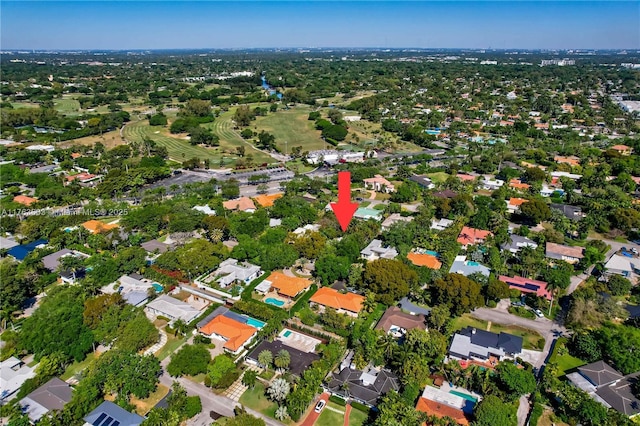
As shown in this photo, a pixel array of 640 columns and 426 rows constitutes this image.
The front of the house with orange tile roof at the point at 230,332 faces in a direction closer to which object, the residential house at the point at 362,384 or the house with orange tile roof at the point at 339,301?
the residential house

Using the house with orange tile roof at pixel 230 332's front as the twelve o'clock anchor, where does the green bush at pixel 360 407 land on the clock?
The green bush is roughly at 9 o'clock from the house with orange tile roof.

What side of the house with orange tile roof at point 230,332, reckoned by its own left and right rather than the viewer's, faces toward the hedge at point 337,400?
left

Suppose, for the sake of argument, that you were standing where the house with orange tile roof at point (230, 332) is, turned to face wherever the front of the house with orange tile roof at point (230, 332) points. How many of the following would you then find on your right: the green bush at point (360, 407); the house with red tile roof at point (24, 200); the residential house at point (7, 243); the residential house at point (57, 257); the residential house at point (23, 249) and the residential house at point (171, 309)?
5

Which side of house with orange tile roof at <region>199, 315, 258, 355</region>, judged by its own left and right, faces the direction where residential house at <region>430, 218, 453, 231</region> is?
back

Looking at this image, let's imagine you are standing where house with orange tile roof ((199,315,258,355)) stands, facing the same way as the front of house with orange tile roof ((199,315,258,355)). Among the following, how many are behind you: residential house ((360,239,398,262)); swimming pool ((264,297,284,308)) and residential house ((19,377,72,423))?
2

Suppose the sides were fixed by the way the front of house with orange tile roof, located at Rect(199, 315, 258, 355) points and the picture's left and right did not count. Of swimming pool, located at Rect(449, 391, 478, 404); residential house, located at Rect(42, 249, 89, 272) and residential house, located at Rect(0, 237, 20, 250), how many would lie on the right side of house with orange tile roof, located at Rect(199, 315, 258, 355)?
2

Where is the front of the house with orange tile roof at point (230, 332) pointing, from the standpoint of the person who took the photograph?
facing the viewer and to the left of the viewer

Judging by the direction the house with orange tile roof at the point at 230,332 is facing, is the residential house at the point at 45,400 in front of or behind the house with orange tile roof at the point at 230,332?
in front

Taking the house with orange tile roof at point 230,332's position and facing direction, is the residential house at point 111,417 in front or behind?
in front

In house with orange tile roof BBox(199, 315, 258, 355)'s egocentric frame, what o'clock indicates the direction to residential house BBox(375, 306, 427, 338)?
The residential house is roughly at 8 o'clock from the house with orange tile roof.

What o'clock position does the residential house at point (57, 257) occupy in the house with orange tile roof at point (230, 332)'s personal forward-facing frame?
The residential house is roughly at 3 o'clock from the house with orange tile roof.

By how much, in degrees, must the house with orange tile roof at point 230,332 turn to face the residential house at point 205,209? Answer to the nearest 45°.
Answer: approximately 135° to its right

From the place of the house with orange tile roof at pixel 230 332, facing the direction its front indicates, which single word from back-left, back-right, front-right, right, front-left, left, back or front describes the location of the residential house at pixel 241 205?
back-right

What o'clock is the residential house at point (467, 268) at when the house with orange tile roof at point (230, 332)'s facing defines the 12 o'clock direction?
The residential house is roughly at 7 o'clock from the house with orange tile roof.

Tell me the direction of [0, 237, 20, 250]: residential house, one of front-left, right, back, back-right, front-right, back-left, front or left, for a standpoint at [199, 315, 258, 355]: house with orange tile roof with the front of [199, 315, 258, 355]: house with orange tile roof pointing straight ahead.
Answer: right

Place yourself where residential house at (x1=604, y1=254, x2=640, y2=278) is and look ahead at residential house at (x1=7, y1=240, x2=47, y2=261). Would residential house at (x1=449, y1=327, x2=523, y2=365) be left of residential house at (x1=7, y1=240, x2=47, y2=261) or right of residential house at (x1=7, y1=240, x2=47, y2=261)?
left

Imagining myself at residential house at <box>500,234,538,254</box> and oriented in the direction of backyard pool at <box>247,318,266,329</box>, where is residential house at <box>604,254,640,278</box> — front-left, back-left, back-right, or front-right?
back-left

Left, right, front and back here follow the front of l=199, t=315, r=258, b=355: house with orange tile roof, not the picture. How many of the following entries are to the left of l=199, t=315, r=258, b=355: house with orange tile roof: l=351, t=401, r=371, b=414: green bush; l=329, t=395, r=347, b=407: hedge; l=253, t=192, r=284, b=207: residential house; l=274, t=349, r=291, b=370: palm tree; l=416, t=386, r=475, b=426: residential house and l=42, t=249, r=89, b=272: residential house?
4

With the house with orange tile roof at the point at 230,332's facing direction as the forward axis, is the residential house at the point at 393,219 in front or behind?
behind

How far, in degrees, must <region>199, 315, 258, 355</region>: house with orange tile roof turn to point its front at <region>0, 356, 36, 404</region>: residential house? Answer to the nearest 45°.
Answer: approximately 45° to its right
